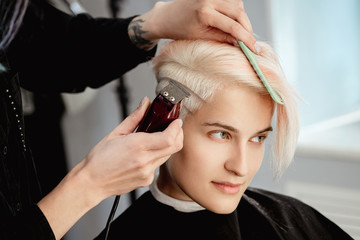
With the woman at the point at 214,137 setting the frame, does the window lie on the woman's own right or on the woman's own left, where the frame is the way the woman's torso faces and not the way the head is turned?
on the woman's own left

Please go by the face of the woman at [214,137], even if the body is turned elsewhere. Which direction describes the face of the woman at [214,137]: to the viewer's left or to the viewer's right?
to the viewer's right
